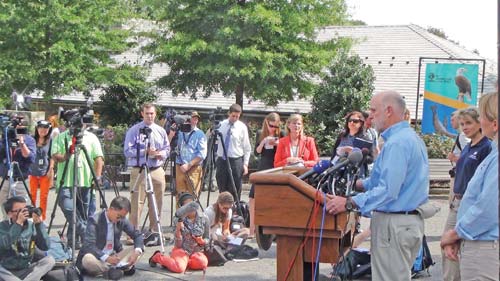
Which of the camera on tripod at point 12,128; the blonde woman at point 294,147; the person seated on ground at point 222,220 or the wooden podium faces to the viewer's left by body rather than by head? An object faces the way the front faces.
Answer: the wooden podium

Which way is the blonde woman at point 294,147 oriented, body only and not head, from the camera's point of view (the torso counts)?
toward the camera

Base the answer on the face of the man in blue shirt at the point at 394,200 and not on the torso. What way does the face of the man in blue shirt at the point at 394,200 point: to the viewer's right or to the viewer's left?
to the viewer's left

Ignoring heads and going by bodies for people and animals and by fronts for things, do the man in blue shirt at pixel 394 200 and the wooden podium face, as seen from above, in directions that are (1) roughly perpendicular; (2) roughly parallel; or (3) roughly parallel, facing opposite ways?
roughly parallel

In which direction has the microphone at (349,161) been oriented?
to the viewer's right

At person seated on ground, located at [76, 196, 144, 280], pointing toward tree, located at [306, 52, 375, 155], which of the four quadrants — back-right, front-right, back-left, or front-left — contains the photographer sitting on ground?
back-left

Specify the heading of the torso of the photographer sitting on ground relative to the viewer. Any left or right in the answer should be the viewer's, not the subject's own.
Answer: facing the viewer and to the right of the viewer

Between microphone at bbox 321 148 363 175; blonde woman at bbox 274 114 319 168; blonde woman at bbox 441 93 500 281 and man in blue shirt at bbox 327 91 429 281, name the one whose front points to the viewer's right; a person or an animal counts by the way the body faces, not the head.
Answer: the microphone

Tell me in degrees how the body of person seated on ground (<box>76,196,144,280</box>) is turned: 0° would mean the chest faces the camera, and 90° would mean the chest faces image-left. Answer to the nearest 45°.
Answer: approximately 315°

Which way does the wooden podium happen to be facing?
to the viewer's left

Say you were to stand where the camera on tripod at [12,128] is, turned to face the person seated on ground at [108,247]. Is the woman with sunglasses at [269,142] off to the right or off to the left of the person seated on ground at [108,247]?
left

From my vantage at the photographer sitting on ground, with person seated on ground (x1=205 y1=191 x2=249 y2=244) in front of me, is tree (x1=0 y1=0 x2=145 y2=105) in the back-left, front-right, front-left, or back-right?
front-left

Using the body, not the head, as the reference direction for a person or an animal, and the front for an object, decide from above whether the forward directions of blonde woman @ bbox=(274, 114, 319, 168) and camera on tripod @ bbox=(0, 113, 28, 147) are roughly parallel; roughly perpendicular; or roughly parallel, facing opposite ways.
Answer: roughly perpendicular
